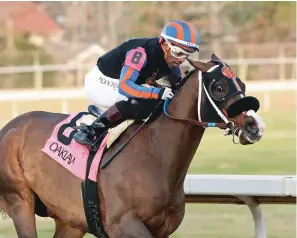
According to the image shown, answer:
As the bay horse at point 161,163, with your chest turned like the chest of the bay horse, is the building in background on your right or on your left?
on your left

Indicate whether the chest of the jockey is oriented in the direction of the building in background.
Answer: no

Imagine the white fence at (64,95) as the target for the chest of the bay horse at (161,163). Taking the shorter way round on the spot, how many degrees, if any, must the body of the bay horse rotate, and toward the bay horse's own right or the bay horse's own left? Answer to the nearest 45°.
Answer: approximately 90° to the bay horse's own left

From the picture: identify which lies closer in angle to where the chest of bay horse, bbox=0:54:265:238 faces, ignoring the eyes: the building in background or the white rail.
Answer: the white rail

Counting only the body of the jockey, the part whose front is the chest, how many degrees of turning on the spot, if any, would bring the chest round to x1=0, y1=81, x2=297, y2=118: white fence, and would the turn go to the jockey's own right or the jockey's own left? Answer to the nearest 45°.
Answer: approximately 135° to the jockey's own left

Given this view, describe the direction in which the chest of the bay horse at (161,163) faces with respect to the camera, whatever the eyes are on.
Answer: to the viewer's right

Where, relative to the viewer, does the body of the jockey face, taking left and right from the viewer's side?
facing the viewer and to the right of the viewer

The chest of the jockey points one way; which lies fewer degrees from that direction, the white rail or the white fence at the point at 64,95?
the white rail
